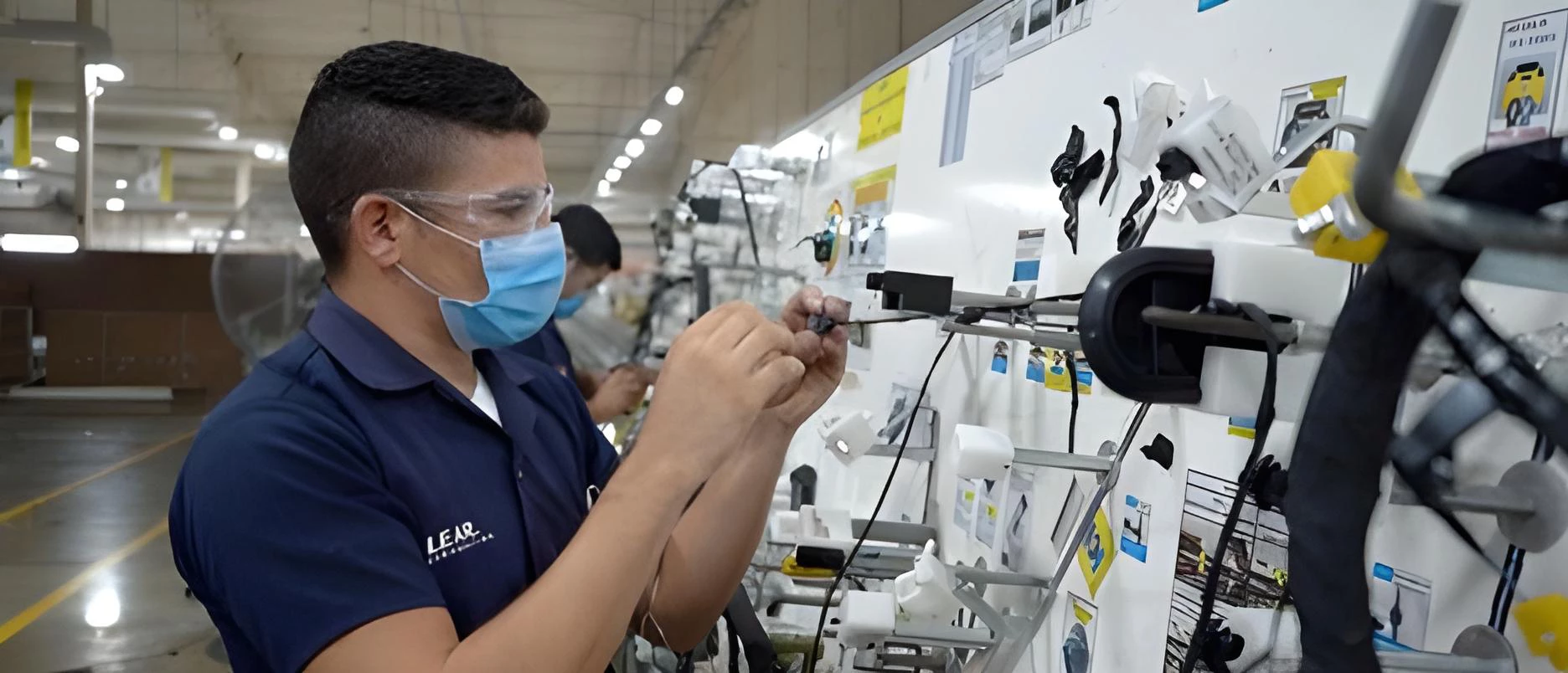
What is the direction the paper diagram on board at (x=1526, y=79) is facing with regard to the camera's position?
facing the viewer and to the left of the viewer

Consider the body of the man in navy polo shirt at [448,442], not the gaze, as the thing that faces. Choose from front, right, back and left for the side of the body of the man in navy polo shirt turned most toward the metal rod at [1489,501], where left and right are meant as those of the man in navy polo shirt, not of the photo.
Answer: front

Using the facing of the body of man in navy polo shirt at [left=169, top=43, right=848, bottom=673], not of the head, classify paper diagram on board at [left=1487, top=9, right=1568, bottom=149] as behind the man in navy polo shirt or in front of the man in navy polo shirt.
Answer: in front

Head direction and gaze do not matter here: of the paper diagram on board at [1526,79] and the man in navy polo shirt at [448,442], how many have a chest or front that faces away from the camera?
0

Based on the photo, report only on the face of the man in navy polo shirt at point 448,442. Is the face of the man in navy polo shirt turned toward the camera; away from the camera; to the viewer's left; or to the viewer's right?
to the viewer's right

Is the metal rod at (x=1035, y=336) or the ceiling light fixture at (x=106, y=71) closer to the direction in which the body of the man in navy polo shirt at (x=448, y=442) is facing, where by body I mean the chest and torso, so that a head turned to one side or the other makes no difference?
the metal rod

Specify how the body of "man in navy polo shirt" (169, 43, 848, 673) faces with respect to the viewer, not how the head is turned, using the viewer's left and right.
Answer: facing the viewer and to the right of the viewer

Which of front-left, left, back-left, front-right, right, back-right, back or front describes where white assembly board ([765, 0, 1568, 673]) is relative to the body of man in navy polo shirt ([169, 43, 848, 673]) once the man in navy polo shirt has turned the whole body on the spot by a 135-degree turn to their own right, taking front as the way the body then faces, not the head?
back

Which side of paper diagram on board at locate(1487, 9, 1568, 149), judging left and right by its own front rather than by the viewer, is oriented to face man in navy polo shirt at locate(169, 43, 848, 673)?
front

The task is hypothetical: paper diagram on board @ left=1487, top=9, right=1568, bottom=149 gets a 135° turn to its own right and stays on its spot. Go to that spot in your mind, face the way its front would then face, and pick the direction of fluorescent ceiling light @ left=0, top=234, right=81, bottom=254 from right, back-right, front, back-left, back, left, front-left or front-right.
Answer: left
